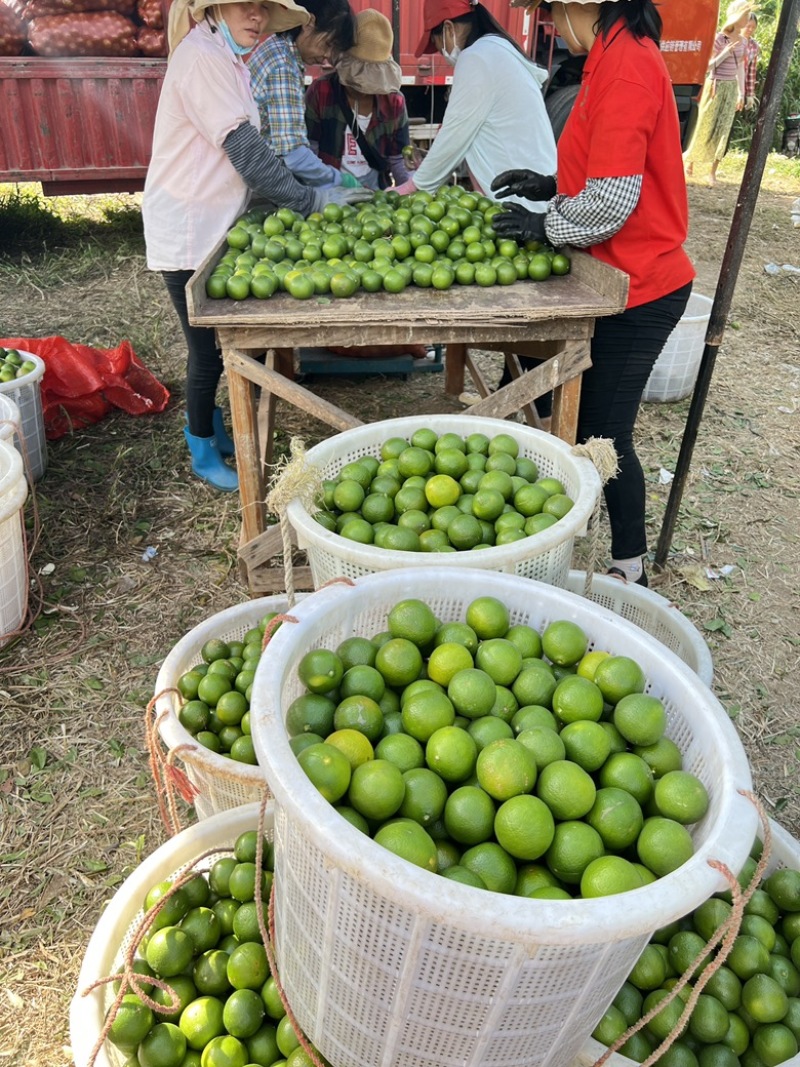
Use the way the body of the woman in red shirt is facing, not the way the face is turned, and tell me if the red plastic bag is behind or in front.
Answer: in front

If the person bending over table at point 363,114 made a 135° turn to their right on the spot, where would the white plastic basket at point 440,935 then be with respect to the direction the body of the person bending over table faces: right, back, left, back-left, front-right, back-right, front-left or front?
back-left

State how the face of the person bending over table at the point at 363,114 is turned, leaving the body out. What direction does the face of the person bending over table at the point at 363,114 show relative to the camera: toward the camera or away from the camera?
toward the camera

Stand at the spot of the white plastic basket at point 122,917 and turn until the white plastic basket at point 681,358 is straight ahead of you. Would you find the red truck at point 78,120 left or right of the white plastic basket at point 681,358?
left

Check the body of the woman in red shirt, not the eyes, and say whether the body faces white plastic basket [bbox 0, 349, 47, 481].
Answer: yes

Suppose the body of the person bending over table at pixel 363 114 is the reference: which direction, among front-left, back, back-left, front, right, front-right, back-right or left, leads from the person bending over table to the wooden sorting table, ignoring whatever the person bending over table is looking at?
front

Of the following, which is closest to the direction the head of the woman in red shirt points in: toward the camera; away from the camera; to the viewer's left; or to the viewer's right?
to the viewer's left

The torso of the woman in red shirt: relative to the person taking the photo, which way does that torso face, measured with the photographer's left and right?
facing to the left of the viewer

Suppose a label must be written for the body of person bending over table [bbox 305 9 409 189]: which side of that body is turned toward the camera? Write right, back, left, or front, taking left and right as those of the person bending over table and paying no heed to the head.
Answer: front

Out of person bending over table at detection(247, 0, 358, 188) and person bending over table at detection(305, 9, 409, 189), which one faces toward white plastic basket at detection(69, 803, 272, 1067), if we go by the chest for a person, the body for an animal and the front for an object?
person bending over table at detection(305, 9, 409, 189)

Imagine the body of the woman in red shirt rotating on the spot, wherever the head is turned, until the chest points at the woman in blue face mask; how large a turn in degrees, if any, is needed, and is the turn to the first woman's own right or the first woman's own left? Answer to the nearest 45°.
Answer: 0° — they already face them

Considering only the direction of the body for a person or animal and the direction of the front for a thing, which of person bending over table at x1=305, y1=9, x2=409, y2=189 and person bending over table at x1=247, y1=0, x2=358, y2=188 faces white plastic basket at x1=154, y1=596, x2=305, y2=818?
person bending over table at x1=305, y1=9, x2=409, y2=189

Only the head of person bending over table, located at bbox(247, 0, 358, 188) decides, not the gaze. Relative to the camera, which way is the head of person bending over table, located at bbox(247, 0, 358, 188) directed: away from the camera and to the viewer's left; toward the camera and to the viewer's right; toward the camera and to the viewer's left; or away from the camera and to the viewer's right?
toward the camera and to the viewer's right
